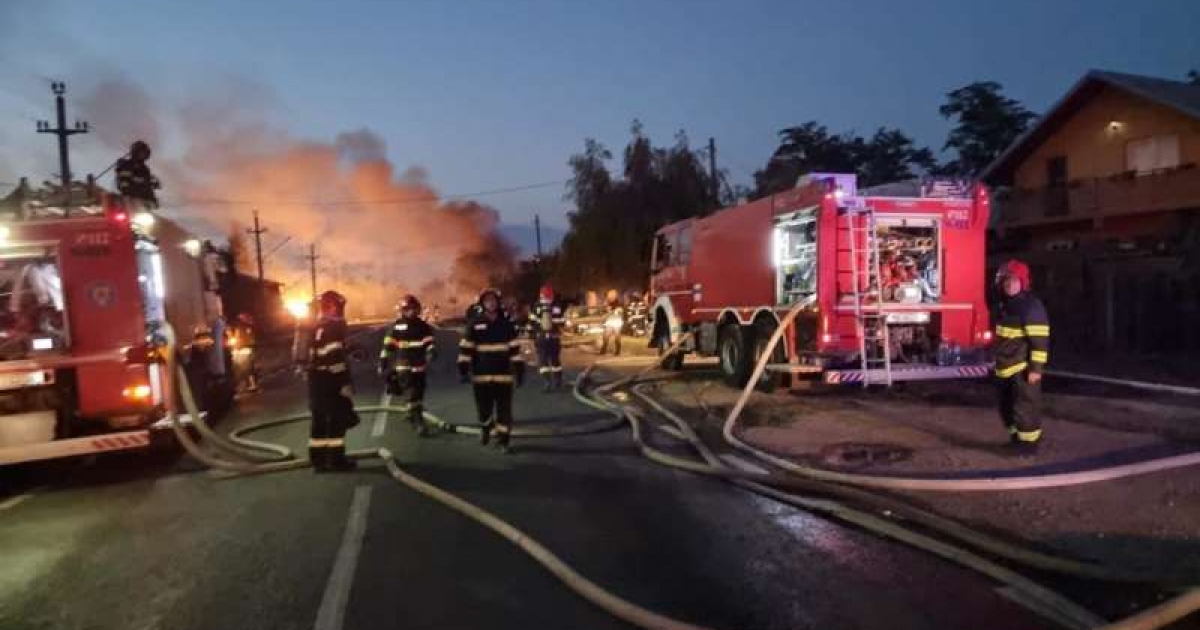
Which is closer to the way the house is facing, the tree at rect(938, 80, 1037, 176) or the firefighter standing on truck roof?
the firefighter standing on truck roof

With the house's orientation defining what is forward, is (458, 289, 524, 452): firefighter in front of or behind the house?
in front

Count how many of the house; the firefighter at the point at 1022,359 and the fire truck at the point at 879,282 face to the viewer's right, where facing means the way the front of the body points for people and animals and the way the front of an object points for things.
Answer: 0

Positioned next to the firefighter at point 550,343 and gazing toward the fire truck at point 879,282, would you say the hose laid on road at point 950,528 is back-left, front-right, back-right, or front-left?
front-right

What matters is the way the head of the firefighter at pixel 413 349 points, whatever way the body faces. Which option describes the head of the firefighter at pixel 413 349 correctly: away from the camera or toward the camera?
toward the camera

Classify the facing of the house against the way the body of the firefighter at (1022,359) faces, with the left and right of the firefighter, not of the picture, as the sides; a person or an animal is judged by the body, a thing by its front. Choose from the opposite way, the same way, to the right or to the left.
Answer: the same way

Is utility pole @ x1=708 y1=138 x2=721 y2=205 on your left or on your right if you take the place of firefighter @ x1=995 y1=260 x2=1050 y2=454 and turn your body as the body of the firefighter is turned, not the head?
on your right

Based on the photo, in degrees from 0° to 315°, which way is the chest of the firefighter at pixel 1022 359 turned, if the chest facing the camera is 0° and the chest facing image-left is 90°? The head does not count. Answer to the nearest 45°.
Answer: approximately 45°

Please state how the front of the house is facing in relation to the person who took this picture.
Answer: facing the viewer and to the left of the viewer

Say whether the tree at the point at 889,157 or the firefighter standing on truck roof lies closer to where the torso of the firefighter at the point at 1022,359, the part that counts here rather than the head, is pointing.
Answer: the firefighter standing on truck roof

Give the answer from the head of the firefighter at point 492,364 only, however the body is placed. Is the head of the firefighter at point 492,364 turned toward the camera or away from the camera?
toward the camera

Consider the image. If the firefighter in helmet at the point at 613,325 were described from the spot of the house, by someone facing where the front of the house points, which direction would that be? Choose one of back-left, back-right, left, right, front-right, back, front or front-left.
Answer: front

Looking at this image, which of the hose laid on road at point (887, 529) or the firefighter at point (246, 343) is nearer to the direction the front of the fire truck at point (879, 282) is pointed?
the firefighter

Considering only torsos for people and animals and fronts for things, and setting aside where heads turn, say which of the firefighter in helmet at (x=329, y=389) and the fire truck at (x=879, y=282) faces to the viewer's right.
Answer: the firefighter in helmet
